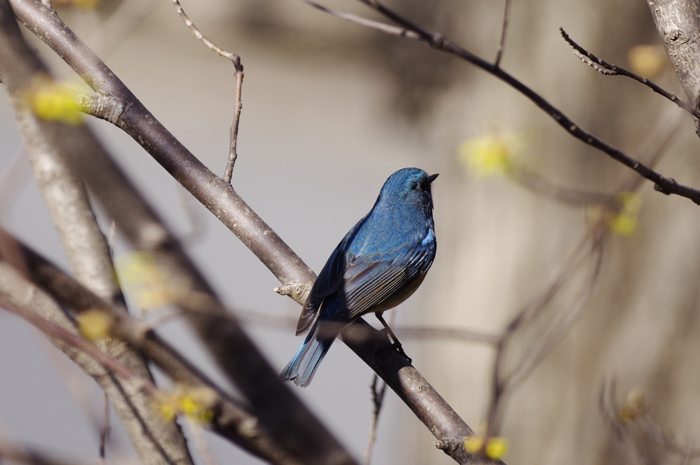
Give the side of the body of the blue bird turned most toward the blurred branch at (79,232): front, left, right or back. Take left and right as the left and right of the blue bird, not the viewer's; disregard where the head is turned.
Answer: back

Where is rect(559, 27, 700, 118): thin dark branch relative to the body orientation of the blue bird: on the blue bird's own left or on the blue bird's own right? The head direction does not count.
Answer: on the blue bird's own right

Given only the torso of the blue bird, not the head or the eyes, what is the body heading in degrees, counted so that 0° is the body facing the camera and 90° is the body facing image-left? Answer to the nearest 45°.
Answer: approximately 225°

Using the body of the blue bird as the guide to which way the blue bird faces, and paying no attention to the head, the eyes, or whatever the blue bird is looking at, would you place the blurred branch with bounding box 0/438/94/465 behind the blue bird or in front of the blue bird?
behind

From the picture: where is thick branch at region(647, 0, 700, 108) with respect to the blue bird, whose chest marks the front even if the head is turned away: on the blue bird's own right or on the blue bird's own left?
on the blue bird's own right
